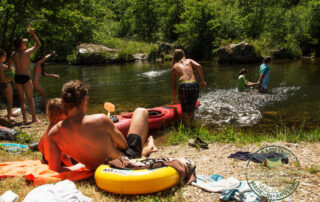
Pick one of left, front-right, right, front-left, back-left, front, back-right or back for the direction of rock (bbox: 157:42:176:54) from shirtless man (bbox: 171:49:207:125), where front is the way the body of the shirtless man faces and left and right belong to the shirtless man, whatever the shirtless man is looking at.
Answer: front

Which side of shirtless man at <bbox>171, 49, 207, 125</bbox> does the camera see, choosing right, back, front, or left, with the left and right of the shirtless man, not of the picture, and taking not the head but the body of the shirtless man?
back

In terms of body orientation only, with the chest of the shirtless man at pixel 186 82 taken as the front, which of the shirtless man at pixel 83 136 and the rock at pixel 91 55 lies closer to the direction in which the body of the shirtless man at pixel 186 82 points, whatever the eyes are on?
the rock

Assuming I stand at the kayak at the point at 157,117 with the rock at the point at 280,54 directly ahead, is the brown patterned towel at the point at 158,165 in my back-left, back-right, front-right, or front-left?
back-right

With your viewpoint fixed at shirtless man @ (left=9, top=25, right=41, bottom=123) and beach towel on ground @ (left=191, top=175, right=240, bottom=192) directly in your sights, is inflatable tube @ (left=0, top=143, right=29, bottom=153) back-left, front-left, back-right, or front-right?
front-right

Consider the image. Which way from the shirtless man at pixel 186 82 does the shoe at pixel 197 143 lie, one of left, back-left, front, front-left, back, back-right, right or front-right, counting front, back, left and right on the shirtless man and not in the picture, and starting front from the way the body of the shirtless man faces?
back

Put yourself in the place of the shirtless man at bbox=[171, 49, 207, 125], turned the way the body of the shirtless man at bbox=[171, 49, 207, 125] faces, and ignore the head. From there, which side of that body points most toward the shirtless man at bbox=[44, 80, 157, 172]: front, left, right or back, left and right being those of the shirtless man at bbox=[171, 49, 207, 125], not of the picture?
back

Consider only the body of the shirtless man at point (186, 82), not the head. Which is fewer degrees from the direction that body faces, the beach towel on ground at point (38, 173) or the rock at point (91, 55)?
the rock
